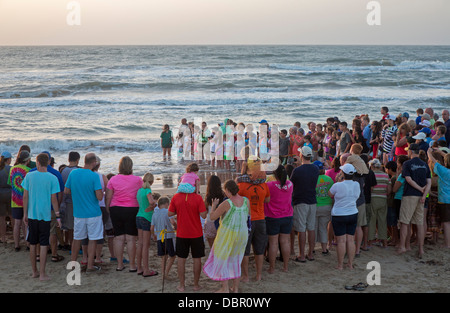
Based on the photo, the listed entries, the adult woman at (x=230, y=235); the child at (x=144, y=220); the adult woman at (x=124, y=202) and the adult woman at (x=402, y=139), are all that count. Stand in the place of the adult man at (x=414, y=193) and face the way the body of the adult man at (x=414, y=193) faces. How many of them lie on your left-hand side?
3

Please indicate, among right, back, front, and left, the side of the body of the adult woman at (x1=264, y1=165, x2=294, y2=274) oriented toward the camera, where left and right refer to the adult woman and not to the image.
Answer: back

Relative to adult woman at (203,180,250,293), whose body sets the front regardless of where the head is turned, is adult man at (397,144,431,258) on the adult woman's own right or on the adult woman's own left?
on the adult woman's own right

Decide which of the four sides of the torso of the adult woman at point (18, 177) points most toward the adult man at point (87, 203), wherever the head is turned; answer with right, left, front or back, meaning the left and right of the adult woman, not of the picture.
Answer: right

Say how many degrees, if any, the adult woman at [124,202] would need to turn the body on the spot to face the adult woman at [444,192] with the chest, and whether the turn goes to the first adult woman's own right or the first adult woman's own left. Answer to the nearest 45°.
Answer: approximately 90° to the first adult woman's own right

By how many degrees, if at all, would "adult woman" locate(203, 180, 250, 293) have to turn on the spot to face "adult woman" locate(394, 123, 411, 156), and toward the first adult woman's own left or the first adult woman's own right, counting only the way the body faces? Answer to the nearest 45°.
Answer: approximately 90° to the first adult woman's own right

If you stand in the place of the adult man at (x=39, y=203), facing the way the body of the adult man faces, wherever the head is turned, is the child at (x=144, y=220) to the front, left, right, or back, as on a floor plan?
right

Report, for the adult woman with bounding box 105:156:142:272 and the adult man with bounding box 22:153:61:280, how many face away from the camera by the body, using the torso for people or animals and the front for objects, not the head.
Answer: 2

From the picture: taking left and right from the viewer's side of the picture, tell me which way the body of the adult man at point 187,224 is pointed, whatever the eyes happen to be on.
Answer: facing away from the viewer

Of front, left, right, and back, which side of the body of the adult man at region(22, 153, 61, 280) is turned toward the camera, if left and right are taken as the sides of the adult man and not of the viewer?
back

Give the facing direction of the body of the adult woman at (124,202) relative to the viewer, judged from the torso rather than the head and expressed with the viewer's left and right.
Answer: facing away from the viewer

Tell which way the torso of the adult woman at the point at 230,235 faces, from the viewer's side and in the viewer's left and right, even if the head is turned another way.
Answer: facing away from the viewer and to the left of the viewer

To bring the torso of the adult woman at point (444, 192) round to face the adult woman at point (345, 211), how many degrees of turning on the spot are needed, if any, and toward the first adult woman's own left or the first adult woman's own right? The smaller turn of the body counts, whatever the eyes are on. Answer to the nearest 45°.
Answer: approximately 90° to the first adult woman's own left

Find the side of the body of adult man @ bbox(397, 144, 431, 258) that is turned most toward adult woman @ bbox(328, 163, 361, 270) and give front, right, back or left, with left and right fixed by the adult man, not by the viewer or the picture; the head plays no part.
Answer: left
